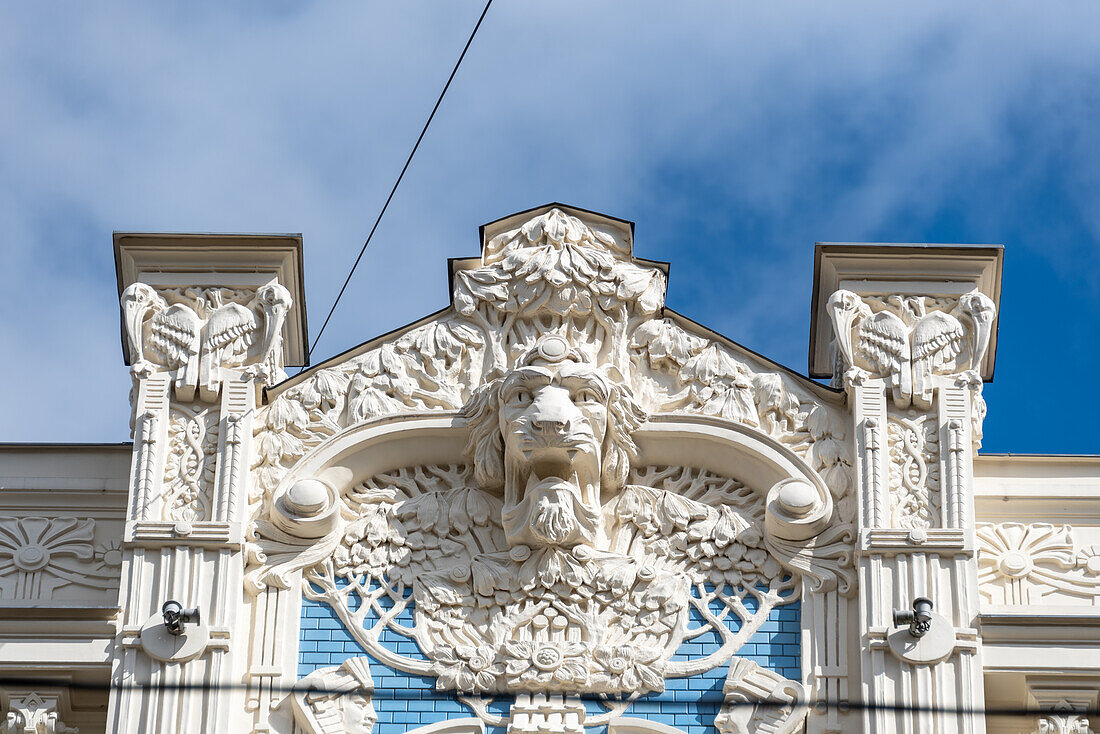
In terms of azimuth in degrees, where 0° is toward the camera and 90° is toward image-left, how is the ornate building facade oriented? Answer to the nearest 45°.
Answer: approximately 0°
